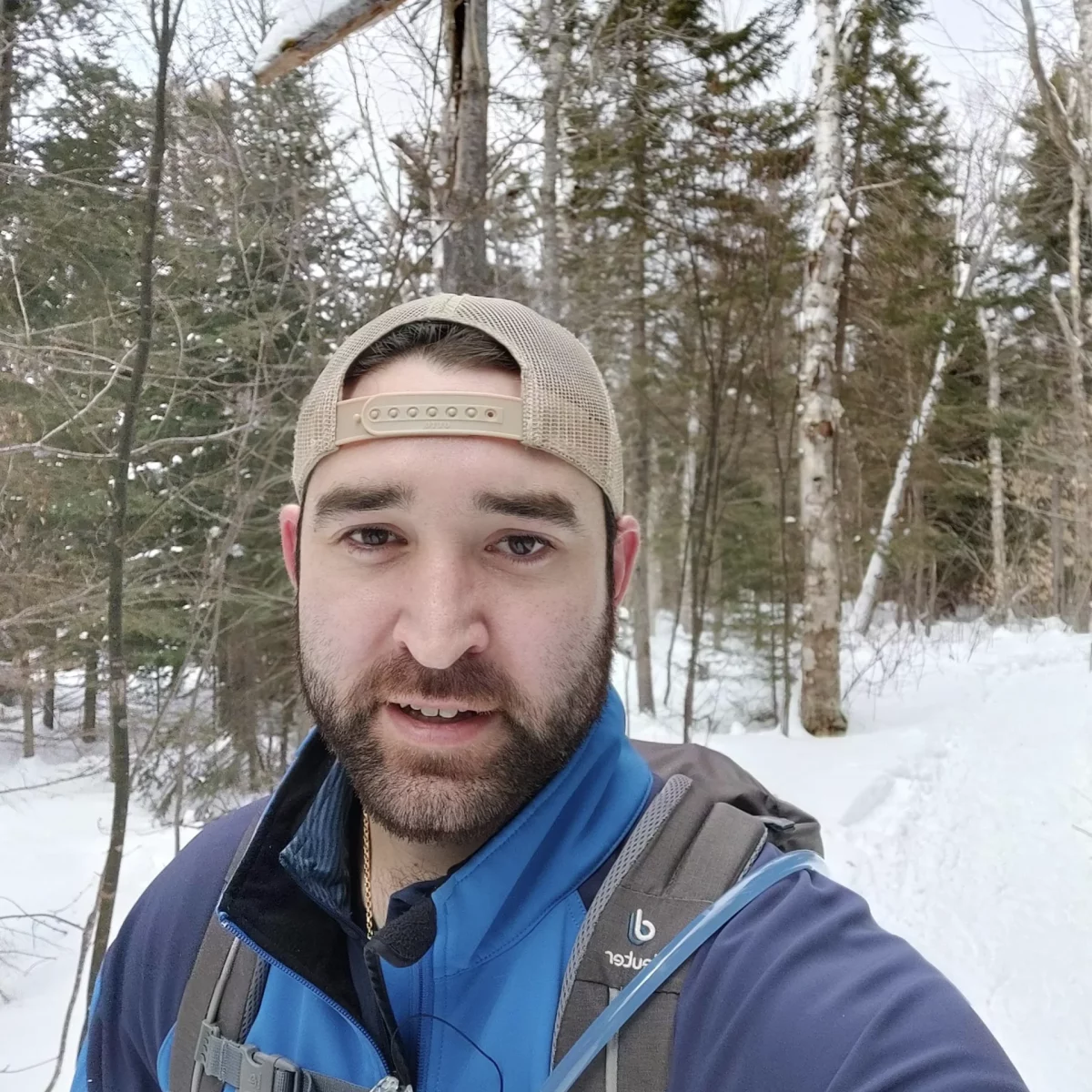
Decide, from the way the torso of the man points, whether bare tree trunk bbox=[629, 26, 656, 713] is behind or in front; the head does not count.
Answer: behind

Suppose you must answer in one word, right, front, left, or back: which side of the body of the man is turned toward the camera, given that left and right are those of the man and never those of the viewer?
front

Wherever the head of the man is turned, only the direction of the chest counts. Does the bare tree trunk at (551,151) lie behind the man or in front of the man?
behind

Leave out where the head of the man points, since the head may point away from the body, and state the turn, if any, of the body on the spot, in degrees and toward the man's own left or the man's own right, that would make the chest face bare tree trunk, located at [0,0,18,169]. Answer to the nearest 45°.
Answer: approximately 135° to the man's own right

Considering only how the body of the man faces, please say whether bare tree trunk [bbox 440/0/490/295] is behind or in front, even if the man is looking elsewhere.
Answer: behind

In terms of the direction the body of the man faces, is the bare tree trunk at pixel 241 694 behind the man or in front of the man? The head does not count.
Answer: behind

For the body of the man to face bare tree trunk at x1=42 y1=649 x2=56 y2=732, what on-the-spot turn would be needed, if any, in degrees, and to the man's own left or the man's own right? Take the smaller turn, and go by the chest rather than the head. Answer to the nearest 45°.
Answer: approximately 135° to the man's own right
